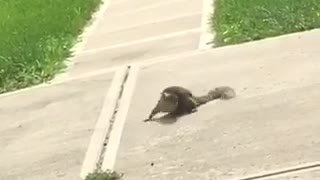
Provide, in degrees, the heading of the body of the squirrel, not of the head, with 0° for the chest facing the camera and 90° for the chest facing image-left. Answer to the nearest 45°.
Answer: approximately 90°
